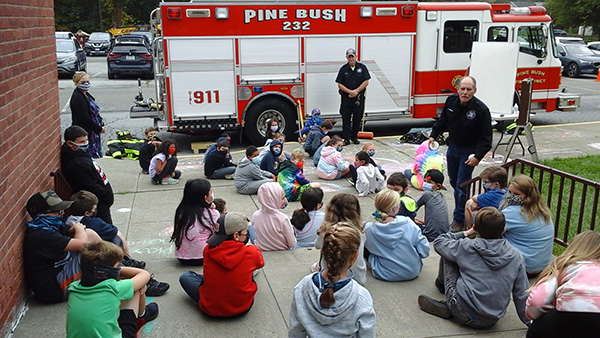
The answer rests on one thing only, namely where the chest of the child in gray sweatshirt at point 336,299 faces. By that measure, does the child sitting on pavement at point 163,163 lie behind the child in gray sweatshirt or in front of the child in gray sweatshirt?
in front

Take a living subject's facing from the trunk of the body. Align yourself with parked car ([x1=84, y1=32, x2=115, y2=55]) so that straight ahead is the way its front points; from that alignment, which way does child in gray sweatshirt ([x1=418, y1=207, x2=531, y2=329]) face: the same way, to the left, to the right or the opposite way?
the opposite way

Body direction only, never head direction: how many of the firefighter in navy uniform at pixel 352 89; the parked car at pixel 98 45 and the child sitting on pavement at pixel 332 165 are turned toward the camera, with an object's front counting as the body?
2

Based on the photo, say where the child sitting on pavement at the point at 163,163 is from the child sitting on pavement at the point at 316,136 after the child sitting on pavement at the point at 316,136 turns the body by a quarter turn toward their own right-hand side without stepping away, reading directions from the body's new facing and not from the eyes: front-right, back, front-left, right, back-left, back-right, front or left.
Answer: front-right

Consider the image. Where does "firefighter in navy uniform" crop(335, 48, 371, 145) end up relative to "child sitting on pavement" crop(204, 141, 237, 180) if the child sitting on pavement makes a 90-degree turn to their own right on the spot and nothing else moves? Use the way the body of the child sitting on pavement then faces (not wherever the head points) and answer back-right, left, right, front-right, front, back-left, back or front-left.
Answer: back

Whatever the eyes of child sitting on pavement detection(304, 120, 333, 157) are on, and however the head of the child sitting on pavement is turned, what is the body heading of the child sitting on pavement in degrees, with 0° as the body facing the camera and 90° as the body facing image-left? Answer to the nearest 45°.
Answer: approximately 270°

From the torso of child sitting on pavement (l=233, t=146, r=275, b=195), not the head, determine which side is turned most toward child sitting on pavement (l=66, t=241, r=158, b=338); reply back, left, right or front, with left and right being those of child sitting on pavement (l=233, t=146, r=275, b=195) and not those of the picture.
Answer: right

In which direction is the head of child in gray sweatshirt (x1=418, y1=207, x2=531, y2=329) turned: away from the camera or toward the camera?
away from the camera

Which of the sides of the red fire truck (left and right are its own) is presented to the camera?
right

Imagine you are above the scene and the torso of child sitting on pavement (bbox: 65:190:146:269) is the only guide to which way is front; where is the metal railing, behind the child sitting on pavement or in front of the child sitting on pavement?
in front

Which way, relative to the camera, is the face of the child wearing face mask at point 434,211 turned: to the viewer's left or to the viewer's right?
to the viewer's left

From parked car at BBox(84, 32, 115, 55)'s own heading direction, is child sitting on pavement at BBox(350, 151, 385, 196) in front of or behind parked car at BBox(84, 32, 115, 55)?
in front

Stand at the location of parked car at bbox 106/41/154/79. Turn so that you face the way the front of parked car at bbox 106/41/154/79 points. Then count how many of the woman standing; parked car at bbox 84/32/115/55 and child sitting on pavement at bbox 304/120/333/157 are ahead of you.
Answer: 1

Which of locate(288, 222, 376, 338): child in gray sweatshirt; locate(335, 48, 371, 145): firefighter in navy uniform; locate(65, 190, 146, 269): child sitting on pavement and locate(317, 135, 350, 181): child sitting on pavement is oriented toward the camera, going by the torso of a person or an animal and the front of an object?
the firefighter in navy uniform

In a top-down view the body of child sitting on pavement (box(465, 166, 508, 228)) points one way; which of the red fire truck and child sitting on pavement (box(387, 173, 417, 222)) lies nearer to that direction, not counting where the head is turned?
the child sitting on pavement

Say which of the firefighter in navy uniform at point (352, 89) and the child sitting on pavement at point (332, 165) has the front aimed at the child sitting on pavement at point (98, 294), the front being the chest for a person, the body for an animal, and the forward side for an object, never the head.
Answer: the firefighter in navy uniform

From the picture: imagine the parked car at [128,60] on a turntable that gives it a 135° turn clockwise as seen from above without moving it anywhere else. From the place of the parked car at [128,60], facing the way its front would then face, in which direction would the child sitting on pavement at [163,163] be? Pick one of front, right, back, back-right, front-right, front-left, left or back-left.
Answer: front-right

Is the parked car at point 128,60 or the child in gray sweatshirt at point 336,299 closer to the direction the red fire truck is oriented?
the child in gray sweatshirt
